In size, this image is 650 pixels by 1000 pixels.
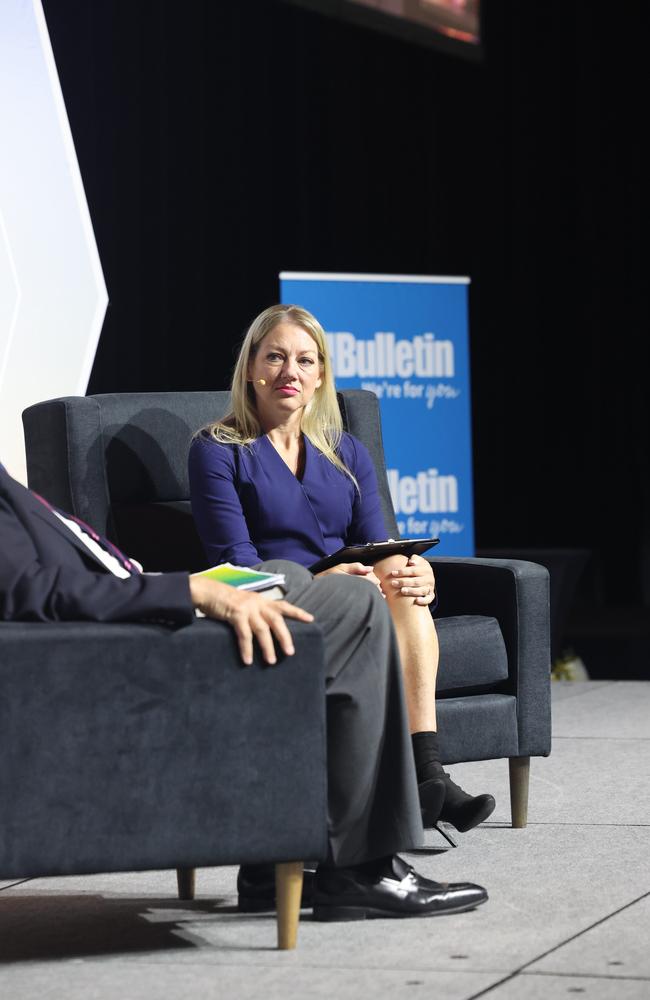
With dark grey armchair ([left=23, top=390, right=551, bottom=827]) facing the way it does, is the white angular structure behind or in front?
behind

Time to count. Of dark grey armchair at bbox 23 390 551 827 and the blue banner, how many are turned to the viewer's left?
0

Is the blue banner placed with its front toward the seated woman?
yes

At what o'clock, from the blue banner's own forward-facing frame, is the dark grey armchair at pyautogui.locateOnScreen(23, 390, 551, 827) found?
The dark grey armchair is roughly at 12 o'clock from the blue banner.

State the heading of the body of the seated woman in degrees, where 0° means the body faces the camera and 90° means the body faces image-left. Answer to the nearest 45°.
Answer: approximately 315°

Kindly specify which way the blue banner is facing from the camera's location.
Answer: facing the viewer

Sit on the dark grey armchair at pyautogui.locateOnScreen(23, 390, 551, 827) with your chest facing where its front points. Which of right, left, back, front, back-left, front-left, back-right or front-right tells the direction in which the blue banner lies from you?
back-left

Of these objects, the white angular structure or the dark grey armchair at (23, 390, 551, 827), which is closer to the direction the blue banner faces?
the dark grey armchair

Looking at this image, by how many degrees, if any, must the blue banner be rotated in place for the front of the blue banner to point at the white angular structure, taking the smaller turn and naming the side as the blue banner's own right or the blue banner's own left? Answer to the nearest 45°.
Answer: approximately 45° to the blue banner's own right

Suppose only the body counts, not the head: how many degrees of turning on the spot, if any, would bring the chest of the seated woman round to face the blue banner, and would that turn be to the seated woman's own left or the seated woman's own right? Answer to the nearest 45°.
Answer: approximately 135° to the seated woman's own left

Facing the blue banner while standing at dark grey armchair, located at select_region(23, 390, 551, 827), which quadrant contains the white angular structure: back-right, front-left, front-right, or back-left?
front-left
